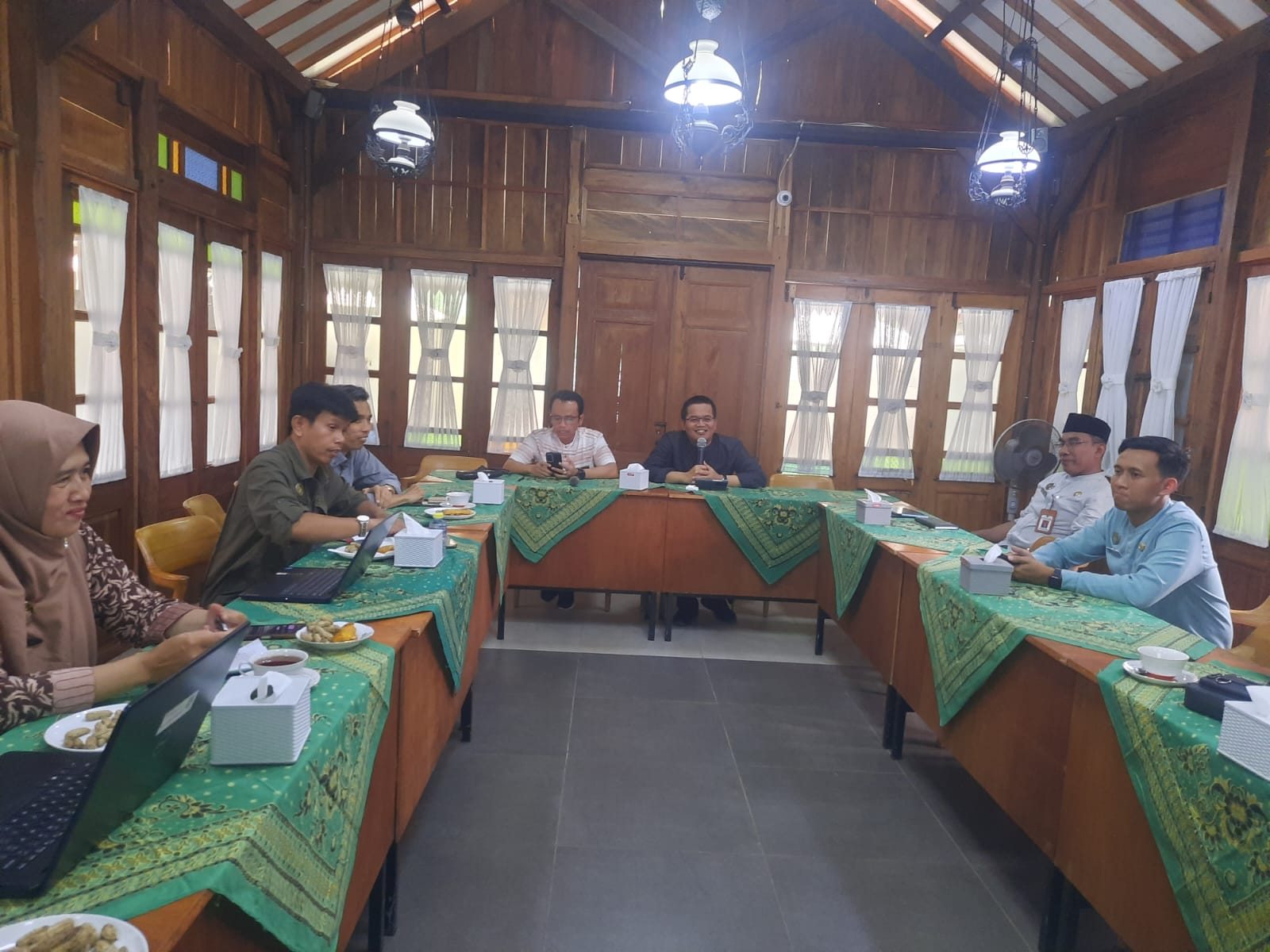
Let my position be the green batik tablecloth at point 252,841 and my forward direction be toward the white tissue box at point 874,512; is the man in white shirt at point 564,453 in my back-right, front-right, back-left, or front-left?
front-left

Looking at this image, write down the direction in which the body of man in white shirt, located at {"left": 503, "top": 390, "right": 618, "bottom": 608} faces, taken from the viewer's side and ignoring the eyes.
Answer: toward the camera

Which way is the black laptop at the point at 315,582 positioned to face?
to the viewer's left

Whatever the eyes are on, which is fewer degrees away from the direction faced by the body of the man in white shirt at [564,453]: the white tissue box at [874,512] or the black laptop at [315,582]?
the black laptop

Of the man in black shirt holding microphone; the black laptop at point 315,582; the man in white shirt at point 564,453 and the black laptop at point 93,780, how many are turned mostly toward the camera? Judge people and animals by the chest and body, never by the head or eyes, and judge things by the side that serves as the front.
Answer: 2

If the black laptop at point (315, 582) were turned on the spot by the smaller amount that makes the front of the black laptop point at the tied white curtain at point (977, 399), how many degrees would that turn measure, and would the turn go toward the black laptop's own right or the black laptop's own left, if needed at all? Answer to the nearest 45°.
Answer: approximately 135° to the black laptop's own right

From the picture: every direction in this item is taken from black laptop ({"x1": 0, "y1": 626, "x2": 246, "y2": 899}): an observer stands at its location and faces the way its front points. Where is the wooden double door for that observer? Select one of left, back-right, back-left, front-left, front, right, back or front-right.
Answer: back-right

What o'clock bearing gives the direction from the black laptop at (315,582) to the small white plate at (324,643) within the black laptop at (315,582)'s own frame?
The small white plate is roughly at 9 o'clock from the black laptop.

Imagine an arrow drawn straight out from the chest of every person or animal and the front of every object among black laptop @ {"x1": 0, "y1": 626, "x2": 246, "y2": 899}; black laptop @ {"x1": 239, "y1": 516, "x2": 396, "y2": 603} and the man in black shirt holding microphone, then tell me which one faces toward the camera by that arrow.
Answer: the man in black shirt holding microphone

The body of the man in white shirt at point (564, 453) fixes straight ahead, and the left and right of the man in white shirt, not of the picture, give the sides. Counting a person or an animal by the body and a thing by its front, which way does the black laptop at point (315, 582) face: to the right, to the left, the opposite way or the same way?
to the right

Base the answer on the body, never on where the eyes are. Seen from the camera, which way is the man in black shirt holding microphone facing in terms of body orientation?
toward the camera

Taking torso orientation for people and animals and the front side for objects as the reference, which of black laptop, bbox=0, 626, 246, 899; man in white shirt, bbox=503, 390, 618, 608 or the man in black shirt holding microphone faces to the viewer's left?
the black laptop

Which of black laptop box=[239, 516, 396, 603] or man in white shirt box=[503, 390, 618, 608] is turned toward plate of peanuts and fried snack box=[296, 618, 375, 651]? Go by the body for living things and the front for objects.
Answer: the man in white shirt

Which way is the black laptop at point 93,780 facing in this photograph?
to the viewer's left

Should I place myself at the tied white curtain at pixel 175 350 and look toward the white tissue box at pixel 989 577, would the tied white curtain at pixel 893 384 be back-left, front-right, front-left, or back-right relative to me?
front-left

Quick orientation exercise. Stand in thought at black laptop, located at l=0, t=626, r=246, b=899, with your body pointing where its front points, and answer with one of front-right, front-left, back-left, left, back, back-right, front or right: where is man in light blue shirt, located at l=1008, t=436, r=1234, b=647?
back

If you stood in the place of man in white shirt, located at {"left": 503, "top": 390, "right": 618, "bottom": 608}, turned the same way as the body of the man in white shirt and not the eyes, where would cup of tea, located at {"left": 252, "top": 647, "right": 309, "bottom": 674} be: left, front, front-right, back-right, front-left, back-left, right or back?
front

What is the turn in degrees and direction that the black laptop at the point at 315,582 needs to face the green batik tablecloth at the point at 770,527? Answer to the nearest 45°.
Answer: approximately 135° to its right
